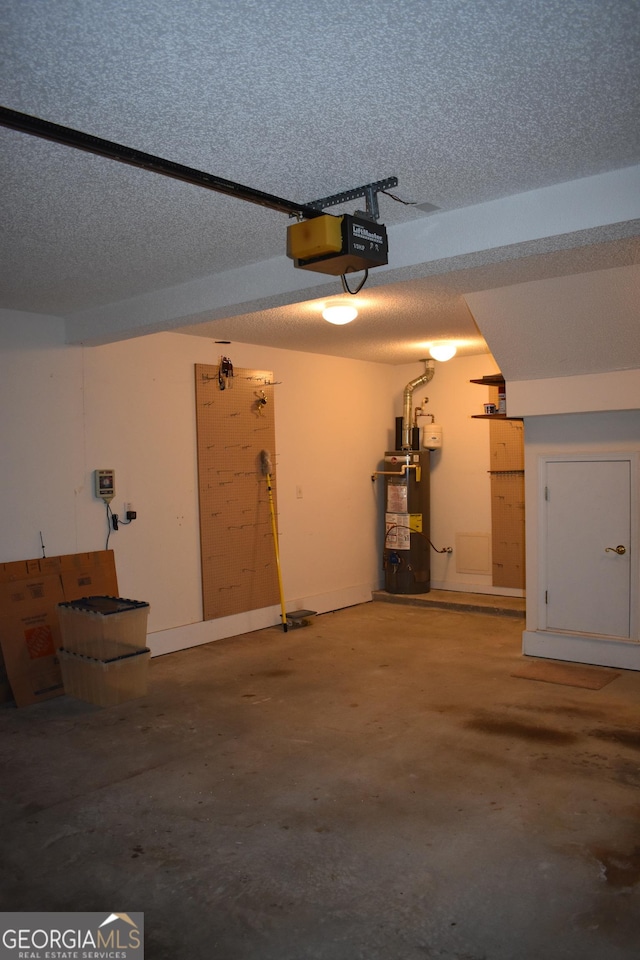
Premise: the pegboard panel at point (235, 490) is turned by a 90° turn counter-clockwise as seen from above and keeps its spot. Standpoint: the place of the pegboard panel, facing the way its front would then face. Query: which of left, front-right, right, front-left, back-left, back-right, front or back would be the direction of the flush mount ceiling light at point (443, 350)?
front-right

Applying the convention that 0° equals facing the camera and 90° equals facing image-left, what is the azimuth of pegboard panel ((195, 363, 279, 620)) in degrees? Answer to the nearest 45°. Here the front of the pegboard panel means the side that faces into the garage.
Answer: approximately 315°

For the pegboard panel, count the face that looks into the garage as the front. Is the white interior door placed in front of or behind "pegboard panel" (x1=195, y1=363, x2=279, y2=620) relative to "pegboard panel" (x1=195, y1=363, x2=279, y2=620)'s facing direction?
in front

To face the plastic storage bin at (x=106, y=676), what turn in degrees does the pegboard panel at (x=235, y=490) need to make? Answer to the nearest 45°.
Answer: approximately 90° to its right

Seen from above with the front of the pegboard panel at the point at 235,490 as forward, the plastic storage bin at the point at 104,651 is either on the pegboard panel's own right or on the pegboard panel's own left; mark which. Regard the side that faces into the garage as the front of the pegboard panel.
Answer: on the pegboard panel's own right

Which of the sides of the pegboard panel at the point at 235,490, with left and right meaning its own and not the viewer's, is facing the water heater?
left

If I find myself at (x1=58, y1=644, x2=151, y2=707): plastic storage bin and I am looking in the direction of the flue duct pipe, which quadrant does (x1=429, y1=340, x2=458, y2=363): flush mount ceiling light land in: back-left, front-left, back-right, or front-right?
front-right

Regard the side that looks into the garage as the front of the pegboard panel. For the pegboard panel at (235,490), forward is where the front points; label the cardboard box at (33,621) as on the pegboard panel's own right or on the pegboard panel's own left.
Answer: on the pegboard panel's own right

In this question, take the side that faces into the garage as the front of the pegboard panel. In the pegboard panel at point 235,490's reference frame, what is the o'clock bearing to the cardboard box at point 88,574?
The cardboard box is roughly at 3 o'clock from the pegboard panel.

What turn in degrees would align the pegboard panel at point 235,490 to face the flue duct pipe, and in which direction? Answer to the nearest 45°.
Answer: approximately 90° to its left
